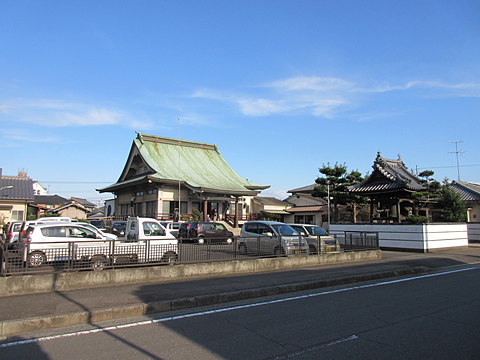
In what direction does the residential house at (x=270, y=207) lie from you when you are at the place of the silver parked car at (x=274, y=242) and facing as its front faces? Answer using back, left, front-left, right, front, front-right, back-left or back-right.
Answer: back-left

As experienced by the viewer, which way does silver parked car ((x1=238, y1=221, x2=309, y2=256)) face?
facing the viewer and to the right of the viewer

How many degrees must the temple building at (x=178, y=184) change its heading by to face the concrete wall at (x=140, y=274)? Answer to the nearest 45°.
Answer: approximately 45° to its right

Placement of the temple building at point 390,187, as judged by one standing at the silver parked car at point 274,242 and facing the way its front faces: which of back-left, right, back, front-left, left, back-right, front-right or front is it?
left

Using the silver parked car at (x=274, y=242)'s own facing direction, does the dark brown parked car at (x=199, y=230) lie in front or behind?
behind

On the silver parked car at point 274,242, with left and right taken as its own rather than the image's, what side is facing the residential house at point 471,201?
left

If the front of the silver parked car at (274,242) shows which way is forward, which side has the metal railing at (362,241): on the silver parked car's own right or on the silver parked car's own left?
on the silver parked car's own left

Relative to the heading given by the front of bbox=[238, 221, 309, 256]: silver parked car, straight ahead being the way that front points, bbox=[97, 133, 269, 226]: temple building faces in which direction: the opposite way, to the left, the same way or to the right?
the same way

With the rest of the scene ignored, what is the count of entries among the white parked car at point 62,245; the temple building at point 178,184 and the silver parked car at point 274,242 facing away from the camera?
0

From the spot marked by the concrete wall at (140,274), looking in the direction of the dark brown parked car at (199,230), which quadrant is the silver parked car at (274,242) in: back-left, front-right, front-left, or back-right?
front-right

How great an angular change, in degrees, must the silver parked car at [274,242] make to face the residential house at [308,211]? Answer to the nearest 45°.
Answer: approximately 135° to its left

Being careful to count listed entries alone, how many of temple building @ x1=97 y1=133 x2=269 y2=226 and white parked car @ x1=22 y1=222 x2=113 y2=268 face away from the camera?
0
